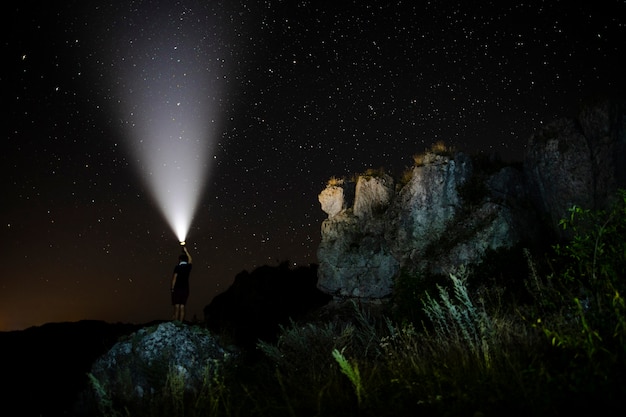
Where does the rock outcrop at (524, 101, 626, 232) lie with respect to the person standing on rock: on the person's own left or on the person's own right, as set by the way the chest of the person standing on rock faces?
on the person's own right

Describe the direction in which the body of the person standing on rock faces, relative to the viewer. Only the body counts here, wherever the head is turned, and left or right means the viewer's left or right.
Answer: facing away from the viewer

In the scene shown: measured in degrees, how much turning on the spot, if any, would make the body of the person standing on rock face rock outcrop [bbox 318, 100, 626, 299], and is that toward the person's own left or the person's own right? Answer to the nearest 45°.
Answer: approximately 90° to the person's own right
